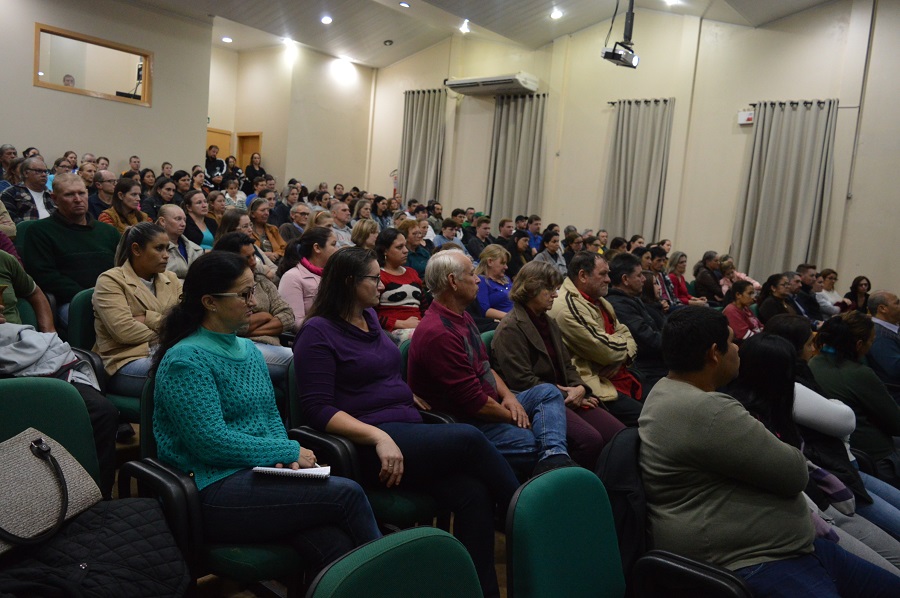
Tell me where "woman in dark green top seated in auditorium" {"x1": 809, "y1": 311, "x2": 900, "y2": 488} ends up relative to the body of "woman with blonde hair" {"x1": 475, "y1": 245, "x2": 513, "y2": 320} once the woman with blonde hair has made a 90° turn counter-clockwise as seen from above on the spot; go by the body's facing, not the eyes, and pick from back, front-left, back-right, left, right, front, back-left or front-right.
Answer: right

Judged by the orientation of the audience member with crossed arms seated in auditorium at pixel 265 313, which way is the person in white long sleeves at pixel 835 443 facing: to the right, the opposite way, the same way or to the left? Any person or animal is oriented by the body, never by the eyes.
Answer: the same way

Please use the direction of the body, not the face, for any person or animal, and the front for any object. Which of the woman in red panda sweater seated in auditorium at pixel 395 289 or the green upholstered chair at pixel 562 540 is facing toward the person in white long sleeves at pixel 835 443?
the woman in red panda sweater seated in auditorium at pixel 395 289

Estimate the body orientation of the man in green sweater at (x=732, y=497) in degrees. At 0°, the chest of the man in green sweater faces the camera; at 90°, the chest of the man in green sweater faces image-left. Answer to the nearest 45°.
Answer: approximately 225°

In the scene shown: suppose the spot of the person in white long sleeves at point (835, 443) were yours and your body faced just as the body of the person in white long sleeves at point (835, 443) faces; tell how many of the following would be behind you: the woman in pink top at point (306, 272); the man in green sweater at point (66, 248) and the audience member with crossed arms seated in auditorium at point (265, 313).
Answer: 3

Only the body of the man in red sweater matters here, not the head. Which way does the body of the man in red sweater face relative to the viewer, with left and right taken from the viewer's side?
facing to the right of the viewer

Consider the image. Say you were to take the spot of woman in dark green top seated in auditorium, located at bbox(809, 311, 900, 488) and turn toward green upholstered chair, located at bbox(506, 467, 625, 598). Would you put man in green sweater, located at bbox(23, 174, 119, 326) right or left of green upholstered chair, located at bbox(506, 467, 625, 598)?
right
